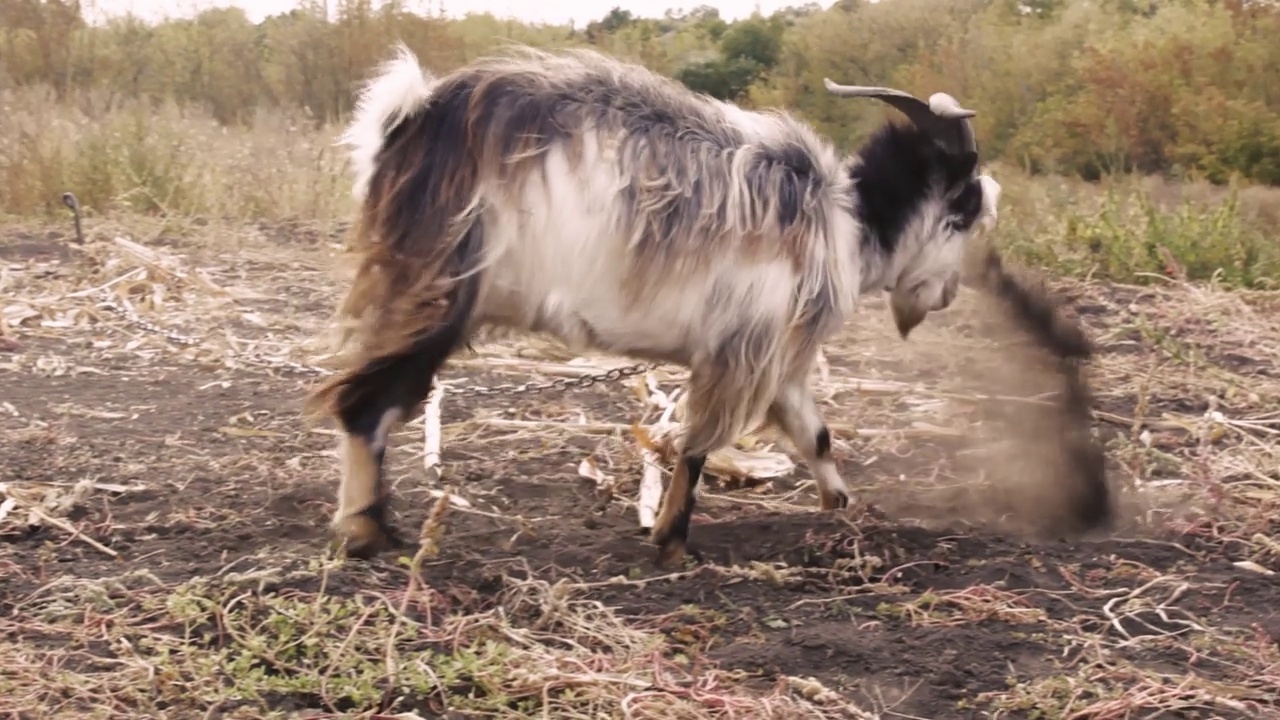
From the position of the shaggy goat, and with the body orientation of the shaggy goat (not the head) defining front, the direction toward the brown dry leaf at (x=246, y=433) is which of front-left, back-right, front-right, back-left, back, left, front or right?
back-left

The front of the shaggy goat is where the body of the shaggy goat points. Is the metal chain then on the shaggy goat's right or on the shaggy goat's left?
on the shaggy goat's left

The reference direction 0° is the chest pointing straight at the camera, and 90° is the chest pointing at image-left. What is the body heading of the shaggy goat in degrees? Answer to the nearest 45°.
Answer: approximately 270°
